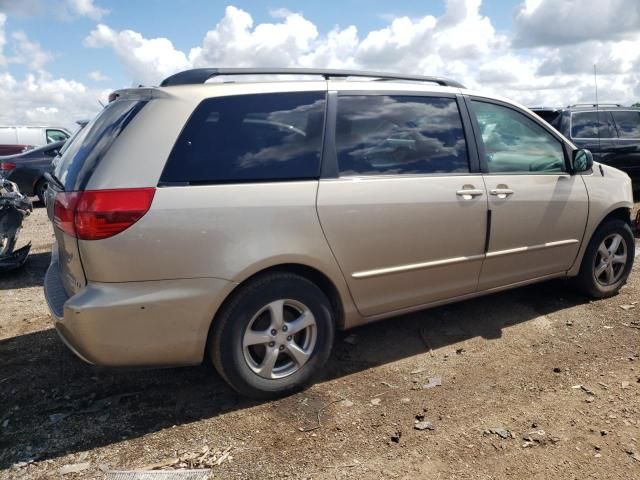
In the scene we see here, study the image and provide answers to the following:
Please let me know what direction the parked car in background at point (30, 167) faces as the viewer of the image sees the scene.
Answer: facing away from the viewer and to the right of the viewer

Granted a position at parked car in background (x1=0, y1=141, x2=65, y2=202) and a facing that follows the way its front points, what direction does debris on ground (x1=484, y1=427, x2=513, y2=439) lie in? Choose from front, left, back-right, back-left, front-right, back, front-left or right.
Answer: back-right

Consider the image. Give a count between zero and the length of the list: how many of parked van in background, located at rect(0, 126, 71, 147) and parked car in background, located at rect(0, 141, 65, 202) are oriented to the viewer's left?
0

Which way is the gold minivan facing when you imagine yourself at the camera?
facing away from the viewer and to the right of the viewer

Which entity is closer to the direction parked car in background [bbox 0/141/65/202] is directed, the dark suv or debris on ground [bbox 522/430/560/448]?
the dark suv

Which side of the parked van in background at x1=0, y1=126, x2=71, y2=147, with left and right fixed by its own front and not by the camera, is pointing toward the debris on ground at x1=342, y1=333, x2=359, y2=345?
right

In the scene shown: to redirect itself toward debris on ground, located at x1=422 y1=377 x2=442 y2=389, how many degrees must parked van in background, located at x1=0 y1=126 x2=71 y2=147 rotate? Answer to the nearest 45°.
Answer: approximately 90° to its right

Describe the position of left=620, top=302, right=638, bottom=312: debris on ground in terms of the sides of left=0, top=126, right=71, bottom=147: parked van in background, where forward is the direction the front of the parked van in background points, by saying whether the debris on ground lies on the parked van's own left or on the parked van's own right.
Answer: on the parked van's own right

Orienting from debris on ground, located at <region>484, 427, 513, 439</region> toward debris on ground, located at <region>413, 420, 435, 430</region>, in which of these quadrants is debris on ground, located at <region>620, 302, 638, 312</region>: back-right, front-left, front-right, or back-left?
back-right

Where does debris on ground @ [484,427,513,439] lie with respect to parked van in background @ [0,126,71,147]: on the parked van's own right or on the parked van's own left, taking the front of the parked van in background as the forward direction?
on the parked van's own right

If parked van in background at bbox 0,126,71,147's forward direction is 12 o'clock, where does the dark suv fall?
The dark suv is roughly at 2 o'clock from the parked van in background.

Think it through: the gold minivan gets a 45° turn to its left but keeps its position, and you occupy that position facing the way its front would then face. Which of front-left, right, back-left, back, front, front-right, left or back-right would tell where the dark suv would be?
front-right

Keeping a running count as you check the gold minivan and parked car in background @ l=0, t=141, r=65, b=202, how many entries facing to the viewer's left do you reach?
0

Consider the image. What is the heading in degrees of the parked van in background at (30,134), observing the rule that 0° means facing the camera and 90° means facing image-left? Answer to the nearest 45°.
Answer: approximately 270°

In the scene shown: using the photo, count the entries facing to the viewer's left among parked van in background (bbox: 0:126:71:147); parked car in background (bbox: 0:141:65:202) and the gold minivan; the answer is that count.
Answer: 0

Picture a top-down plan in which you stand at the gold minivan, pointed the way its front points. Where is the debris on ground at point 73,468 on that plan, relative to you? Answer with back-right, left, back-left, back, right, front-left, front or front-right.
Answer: back

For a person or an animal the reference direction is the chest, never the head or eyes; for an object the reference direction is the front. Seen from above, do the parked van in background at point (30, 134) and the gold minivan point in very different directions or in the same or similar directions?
same or similar directions
